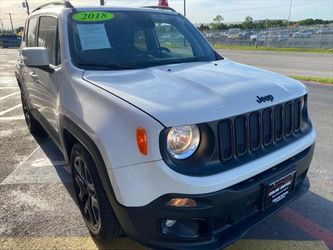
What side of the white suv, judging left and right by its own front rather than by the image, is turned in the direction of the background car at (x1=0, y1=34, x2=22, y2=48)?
back
